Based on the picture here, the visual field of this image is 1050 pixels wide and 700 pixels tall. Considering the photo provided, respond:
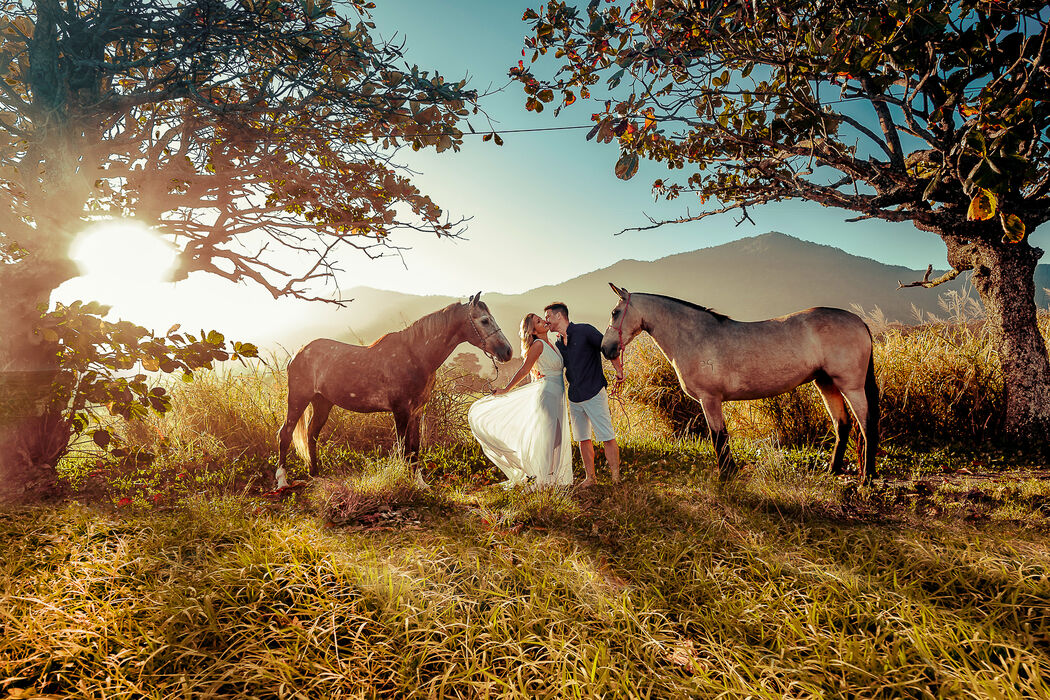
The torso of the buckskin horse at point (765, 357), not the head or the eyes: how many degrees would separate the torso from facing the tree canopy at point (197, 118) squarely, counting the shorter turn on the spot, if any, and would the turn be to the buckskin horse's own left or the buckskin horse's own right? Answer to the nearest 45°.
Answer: approximately 45° to the buckskin horse's own left

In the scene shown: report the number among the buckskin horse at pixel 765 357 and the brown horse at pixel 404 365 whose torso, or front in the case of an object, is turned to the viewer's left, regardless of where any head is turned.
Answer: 1

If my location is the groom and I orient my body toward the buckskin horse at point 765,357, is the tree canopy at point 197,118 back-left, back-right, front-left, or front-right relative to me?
back-right

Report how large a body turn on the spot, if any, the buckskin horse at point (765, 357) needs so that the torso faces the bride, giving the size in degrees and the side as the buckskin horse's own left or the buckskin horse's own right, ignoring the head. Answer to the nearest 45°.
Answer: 0° — it already faces them

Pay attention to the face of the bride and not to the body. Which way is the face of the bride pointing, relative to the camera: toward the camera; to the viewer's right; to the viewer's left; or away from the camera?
to the viewer's right

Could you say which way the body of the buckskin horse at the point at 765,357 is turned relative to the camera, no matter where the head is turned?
to the viewer's left

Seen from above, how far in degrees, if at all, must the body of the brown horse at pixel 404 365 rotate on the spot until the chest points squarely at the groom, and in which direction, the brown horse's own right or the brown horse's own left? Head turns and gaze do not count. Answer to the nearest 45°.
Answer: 0° — it already faces them

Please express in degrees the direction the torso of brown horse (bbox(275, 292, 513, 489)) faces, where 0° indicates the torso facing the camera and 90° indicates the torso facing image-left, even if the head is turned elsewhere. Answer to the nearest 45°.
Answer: approximately 270°

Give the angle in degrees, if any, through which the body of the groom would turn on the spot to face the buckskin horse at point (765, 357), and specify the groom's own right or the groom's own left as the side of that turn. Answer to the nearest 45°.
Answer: approximately 135° to the groom's own left

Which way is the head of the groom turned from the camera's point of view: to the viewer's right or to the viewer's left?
to the viewer's left
